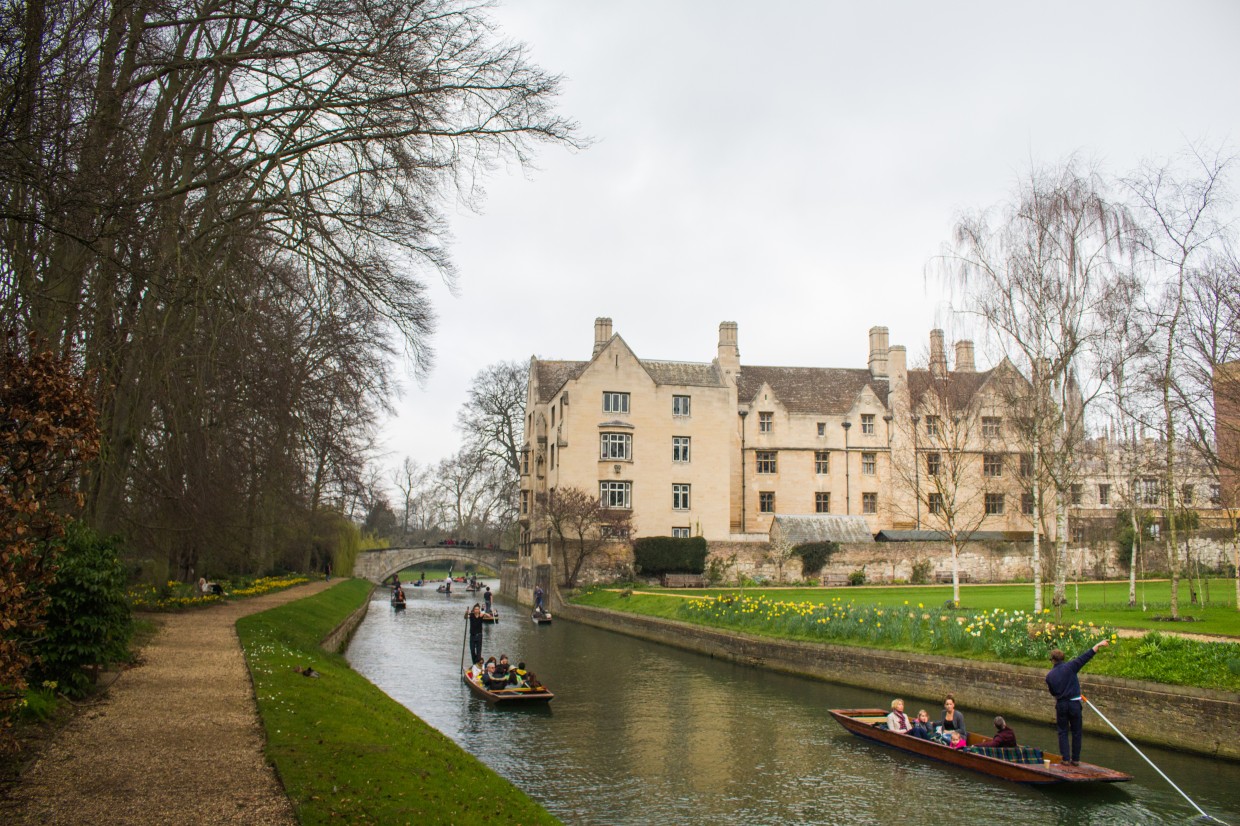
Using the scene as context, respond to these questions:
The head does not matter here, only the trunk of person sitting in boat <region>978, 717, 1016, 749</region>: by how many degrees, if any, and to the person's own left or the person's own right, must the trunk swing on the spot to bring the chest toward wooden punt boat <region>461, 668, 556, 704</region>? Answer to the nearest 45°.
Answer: approximately 45° to the person's own left

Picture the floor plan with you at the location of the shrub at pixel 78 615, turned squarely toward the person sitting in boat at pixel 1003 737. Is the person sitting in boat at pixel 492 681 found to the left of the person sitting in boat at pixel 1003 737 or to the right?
left

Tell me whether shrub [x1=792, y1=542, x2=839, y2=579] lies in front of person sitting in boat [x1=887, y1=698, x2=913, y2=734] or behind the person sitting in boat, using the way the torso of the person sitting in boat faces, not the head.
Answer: behind

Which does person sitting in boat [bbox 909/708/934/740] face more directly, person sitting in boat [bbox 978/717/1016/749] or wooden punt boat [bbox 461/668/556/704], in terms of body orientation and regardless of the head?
the person sitting in boat

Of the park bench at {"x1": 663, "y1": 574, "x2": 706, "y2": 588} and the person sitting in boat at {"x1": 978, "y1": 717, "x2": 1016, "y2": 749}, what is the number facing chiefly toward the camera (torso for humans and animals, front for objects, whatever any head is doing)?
1

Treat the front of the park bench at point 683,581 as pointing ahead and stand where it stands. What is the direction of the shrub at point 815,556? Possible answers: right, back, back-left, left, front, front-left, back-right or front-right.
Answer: left

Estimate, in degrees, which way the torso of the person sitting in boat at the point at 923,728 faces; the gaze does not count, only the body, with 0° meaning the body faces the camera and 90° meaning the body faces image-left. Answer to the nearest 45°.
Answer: approximately 315°

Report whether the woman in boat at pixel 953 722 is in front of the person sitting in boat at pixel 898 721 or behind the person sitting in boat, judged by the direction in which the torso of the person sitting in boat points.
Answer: in front
